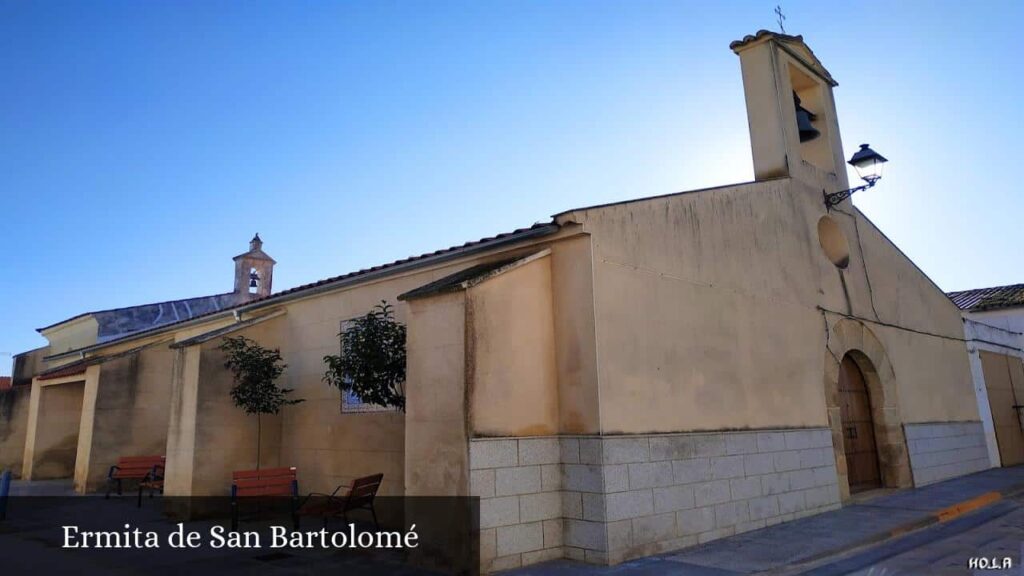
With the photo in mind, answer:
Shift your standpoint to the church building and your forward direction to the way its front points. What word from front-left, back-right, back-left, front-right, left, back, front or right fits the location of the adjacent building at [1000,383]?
left

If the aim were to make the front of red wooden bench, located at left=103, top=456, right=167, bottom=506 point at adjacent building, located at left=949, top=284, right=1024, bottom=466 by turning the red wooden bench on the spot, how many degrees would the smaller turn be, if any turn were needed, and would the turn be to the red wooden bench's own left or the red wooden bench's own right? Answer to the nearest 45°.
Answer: approximately 135° to the red wooden bench's own left

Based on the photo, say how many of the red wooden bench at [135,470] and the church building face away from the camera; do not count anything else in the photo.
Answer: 0

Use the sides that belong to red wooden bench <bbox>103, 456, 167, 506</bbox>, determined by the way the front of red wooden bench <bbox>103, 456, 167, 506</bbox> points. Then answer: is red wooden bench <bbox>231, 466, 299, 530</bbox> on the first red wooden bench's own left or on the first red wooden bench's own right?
on the first red wooden bench's own left

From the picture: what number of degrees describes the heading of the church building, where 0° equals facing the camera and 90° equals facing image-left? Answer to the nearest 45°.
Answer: approximately 315°

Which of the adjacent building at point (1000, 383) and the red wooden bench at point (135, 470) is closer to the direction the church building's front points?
the adjacent building

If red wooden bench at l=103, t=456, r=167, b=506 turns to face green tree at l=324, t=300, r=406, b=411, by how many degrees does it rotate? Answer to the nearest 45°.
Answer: approximately 45° to its left

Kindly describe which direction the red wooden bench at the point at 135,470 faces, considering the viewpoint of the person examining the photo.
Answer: facing the viewer and to the left of the viewer

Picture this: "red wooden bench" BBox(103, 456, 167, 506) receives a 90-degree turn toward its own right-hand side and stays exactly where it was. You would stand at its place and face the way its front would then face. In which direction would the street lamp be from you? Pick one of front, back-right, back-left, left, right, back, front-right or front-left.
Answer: back
